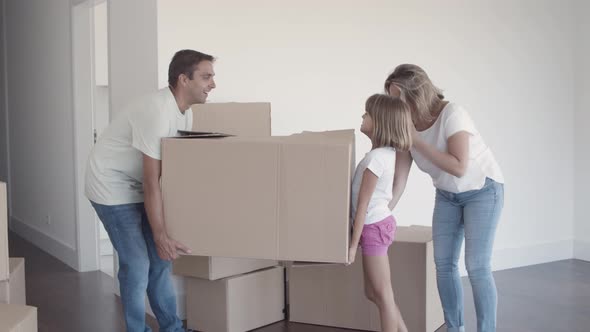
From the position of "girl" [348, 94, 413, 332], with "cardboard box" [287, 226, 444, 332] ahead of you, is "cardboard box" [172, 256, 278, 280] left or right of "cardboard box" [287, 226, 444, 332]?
left

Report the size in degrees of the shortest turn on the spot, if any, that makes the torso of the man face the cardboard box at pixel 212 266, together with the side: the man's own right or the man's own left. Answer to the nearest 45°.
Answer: approximately 45° to the man's own left

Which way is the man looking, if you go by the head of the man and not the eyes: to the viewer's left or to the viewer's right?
to the viewer's right

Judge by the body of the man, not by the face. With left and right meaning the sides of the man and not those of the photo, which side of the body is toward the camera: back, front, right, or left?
right

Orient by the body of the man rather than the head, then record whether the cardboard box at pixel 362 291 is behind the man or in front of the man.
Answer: in front

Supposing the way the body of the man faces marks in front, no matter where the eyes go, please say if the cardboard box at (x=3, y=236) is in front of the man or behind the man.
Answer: behind
